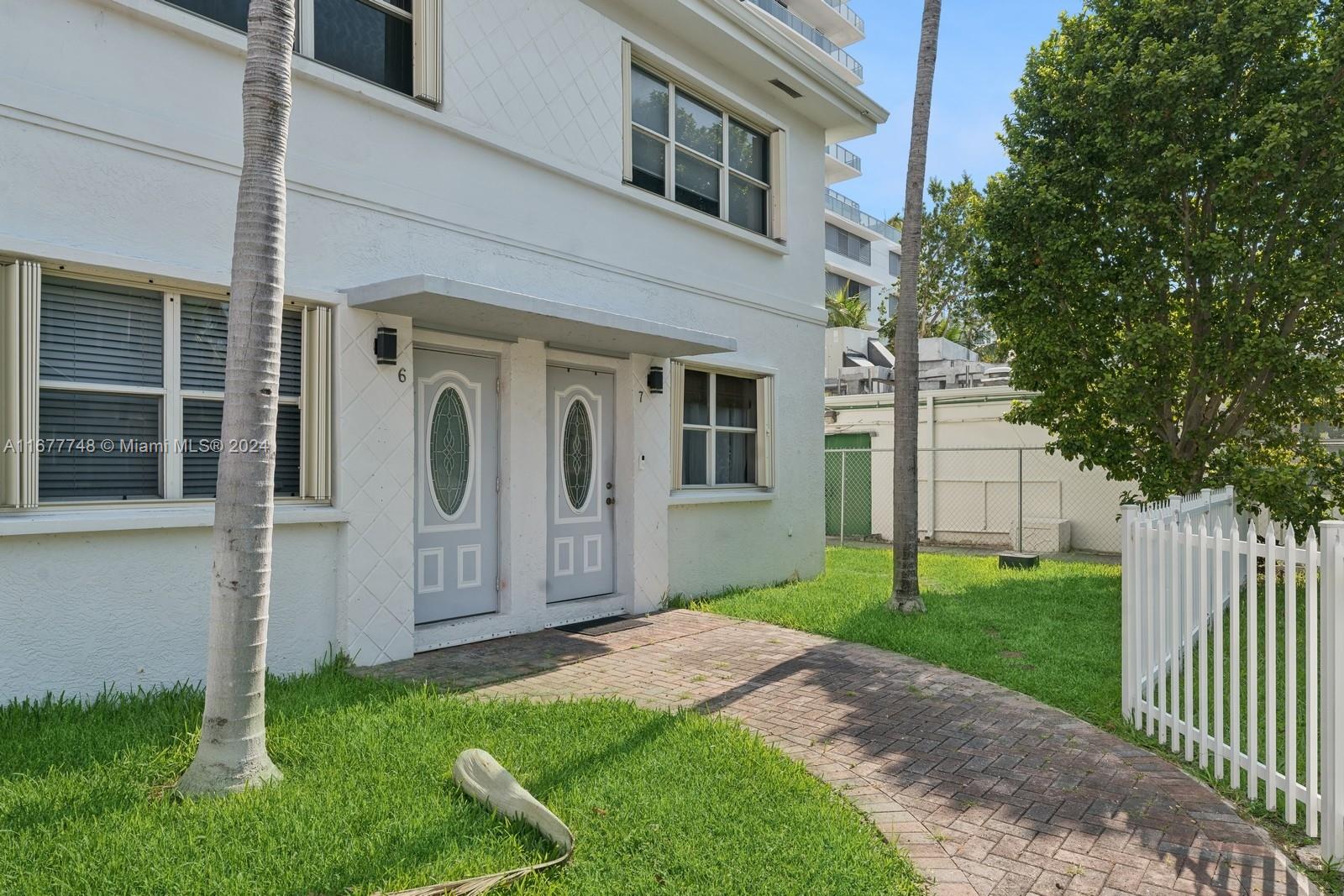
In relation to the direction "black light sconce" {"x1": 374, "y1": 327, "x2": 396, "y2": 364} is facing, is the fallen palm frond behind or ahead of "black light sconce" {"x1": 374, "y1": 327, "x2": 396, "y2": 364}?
ahead

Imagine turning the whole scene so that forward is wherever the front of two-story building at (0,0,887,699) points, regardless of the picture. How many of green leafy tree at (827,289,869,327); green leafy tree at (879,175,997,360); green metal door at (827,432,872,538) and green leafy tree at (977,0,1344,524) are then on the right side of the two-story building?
0

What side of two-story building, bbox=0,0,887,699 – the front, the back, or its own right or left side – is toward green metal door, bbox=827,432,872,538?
left

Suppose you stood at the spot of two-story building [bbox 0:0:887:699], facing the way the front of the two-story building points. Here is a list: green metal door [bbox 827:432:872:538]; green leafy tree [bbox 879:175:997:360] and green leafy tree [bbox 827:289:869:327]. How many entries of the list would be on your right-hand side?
0

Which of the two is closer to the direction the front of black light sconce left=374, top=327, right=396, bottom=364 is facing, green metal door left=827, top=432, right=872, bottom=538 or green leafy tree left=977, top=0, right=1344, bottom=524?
the green leafy tree

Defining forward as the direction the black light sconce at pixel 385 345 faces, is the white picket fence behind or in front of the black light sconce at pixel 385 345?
in front

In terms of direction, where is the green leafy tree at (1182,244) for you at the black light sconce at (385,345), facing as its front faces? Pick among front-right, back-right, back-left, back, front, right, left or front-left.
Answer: front-left

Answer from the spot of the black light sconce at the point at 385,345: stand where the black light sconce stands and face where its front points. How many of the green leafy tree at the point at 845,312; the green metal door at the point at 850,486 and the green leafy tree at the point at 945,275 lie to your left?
3

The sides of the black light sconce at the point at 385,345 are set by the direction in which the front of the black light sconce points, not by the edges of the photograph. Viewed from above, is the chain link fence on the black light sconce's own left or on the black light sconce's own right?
on the black light sconce's own left

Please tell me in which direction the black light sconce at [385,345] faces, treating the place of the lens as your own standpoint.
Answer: facing the viewer and to the right of the viewer

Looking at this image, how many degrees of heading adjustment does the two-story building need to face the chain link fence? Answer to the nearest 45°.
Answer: approximately 90° to its left

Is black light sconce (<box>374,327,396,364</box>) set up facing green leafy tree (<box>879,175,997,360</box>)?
no

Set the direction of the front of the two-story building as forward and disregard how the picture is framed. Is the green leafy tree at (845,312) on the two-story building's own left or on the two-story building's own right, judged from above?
on the two-story building's own left

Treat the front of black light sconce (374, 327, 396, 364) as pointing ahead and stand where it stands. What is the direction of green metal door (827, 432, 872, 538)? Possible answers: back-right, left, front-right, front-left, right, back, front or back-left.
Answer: left

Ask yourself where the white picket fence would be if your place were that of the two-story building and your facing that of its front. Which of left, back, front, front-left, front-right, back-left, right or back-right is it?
front
